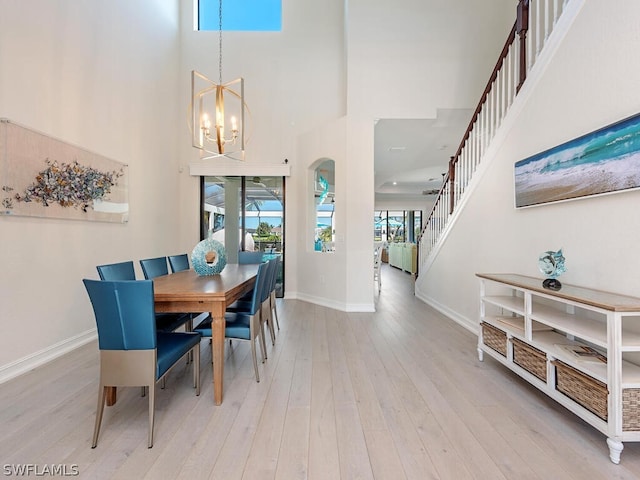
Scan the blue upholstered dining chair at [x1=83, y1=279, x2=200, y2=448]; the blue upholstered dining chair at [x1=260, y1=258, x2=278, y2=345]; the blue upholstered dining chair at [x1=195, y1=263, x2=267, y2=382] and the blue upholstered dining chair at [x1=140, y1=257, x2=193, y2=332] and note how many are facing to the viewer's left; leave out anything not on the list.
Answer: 2

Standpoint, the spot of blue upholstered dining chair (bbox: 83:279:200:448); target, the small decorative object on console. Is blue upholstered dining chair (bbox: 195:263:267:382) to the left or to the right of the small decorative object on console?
left

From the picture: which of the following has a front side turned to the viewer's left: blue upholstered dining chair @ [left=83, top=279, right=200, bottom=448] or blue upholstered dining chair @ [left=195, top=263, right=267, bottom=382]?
blue upholstered dining chair @ [left=195, top=263, right=267, bottom=382]

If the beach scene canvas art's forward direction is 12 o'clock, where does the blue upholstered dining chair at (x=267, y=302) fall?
The blue upholstered dining chair is roughly at 1 o'clock from the beach scene canvas art.

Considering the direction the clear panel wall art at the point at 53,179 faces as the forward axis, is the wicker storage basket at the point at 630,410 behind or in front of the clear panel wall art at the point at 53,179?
in front

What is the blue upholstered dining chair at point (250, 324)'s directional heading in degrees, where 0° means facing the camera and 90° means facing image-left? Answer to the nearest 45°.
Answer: approximately 90°

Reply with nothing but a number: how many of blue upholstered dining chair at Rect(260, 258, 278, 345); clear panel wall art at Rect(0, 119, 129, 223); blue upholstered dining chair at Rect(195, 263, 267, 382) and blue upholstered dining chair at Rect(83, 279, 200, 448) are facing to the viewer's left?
2

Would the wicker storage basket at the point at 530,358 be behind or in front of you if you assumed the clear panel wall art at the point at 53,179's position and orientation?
in front

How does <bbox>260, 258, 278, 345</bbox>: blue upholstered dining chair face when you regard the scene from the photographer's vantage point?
facing to the left of the viewer

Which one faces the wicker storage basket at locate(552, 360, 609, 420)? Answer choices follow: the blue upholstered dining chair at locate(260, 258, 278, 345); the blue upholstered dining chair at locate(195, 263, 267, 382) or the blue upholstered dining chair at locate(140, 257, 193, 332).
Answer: the blue upholstered dining chair at locate(140, 257, 193, 332)

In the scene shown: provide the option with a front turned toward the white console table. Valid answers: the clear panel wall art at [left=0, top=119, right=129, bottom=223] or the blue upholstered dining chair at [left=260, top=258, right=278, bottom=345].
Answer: the clear panel wall art

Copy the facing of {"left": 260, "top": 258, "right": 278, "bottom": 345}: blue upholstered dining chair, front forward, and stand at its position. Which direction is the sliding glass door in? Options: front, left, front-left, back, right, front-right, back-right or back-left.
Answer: right

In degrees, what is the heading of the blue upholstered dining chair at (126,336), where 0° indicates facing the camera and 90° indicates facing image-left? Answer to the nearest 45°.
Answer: approximately 225°
